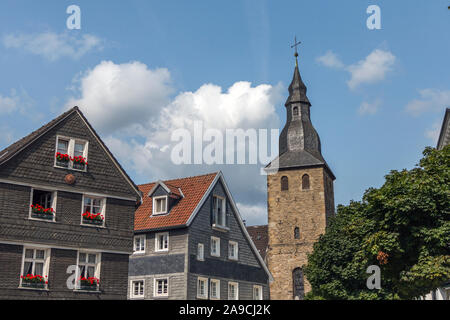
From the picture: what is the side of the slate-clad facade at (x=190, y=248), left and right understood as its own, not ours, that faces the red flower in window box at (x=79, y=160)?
right

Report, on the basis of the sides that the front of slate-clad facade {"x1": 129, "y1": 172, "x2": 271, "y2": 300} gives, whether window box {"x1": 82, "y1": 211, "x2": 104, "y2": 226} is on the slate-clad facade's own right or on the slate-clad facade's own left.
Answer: on the slate-clad facade's own right

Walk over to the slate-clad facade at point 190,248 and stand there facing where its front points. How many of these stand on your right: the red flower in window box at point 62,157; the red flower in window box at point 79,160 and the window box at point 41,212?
3

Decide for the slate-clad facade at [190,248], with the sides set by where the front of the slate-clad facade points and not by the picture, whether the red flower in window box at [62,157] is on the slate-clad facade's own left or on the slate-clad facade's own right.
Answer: on the slate-clad facade's own right

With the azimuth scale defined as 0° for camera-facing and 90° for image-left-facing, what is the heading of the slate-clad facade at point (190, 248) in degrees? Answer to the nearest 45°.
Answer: approximately 315°

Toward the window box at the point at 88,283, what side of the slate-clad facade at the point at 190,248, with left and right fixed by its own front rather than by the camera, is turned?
right
